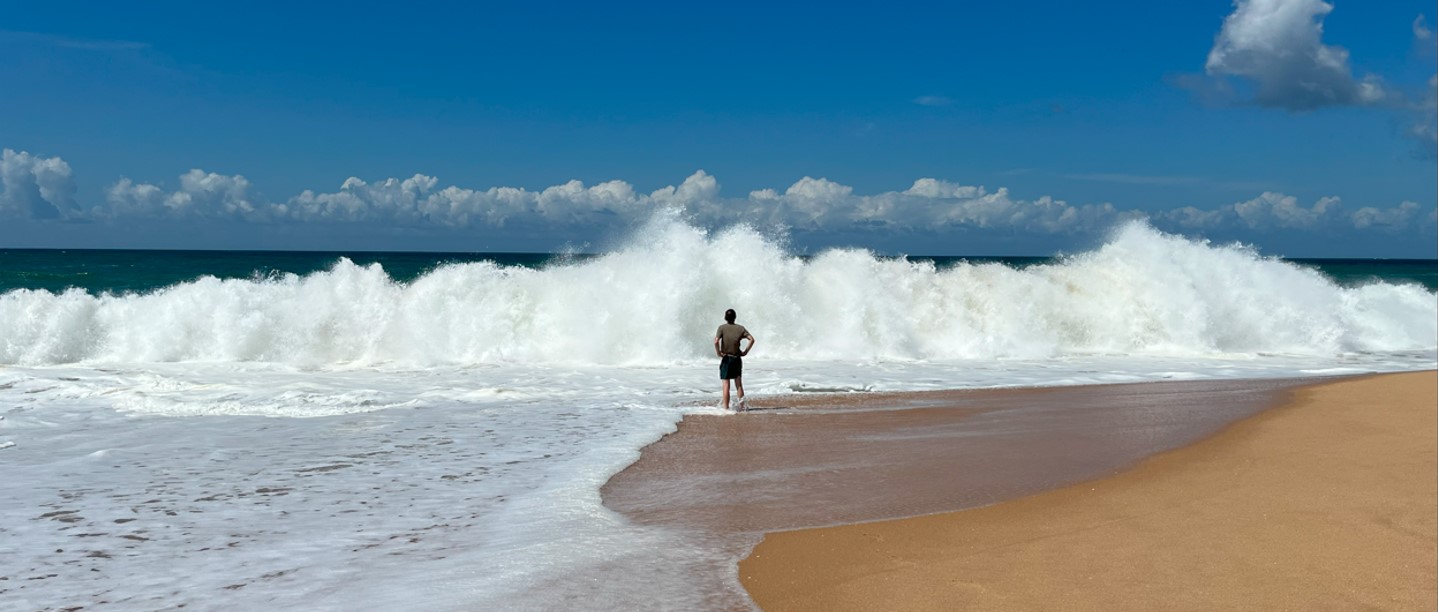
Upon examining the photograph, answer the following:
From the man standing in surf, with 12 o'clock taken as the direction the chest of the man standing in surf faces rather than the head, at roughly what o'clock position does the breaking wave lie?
The breaking wave is roughly at 12 o'clock from the man standing in surf.

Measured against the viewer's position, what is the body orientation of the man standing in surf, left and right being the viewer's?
facing away from the viewer
